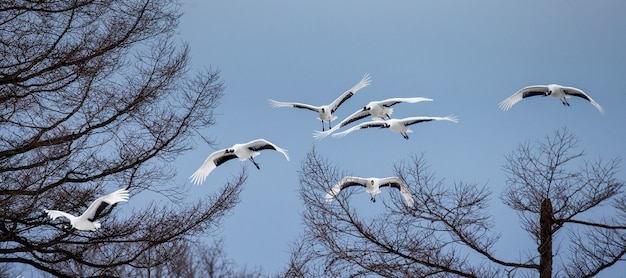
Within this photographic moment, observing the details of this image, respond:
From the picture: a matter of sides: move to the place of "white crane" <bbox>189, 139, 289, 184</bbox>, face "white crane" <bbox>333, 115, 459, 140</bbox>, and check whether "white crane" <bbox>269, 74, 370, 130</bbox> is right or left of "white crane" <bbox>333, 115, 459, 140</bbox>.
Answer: left

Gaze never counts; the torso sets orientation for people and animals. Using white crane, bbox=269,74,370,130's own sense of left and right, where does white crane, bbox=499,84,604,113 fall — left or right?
on its left

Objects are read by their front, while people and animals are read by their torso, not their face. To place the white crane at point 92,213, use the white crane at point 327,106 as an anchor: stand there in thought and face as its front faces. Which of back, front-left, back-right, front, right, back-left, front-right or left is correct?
front-right

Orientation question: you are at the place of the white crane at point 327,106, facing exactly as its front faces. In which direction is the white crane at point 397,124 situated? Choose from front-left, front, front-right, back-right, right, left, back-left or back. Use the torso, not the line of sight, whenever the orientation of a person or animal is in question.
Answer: front-left

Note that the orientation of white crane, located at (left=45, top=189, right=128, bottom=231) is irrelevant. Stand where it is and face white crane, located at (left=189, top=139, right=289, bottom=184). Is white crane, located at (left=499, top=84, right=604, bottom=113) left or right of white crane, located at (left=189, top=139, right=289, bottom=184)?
right

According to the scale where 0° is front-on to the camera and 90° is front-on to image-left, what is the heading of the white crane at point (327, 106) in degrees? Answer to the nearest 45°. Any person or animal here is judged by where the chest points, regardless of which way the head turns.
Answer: approximately 0°

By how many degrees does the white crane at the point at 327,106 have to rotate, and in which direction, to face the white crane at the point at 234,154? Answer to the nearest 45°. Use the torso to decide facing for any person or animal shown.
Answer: approximately 45° to its right
